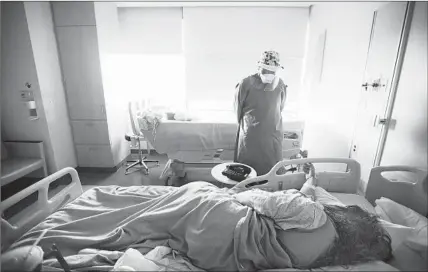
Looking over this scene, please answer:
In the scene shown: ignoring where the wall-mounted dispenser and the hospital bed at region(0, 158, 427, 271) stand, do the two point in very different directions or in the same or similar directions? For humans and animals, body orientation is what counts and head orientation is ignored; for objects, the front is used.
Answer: very different directions

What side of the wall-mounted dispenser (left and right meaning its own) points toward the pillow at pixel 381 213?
front

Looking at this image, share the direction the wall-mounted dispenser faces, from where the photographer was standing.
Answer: facing the viewer and to the right of the viewer

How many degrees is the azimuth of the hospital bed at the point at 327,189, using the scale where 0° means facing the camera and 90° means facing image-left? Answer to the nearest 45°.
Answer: approximately 90°

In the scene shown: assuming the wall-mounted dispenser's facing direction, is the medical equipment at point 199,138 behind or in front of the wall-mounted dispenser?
in front

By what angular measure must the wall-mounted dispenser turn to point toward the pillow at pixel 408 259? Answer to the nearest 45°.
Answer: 0° — it already faces it

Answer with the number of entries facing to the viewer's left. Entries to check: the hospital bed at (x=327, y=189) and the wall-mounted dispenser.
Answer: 1

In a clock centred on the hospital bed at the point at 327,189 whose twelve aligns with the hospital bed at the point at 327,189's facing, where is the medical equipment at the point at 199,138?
The medical equipment is roughly at 2 o'clock from the hospital bed.

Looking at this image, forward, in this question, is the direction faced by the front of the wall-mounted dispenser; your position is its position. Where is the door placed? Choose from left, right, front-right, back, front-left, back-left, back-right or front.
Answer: front

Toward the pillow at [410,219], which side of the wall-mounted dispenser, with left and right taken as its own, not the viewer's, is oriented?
front

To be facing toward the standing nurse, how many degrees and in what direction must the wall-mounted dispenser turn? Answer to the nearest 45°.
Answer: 0° — it already faces them

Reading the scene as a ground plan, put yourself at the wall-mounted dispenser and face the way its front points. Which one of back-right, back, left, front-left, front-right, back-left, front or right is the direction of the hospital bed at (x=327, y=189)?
front
